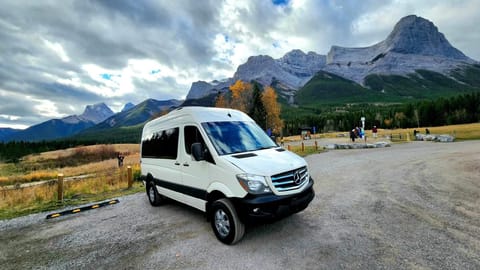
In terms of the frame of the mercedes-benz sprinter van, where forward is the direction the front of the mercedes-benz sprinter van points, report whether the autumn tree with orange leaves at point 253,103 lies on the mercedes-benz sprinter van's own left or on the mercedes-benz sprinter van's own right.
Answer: on the mercedes-benz sprinter van's own left

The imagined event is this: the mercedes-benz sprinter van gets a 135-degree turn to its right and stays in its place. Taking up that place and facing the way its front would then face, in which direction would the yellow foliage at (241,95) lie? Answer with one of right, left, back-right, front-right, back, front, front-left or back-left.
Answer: right

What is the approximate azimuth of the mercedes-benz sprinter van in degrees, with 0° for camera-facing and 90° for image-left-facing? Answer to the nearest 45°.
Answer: approximately 315°
